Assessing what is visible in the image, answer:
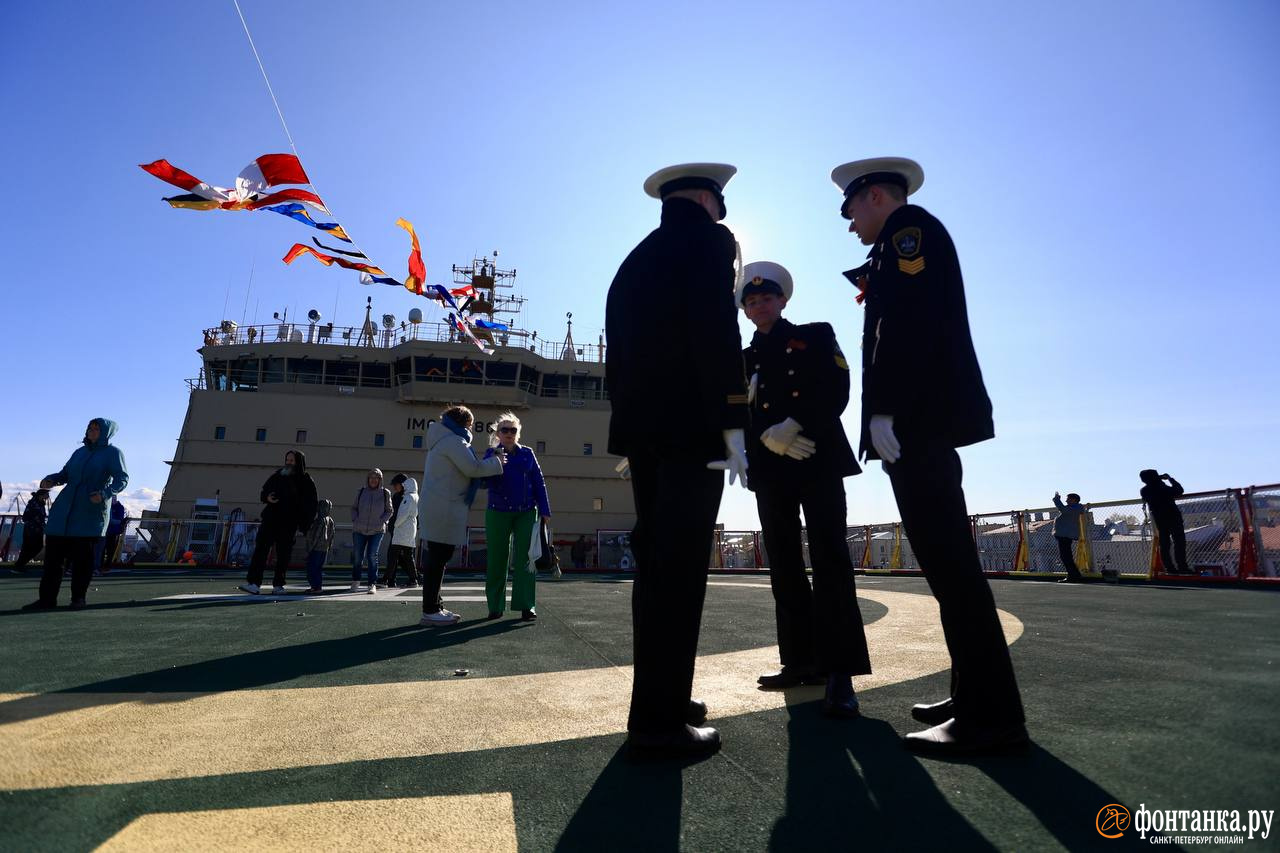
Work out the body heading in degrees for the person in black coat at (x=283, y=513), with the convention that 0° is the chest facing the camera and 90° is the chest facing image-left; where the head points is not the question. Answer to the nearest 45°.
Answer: approximately 45°

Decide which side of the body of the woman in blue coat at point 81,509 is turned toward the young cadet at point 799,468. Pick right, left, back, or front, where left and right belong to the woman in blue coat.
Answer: left

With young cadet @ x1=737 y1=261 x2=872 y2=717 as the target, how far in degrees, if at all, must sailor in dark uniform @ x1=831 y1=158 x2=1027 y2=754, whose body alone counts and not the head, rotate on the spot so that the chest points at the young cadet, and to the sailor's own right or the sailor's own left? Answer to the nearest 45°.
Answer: approximately 45° to the sailor's own right

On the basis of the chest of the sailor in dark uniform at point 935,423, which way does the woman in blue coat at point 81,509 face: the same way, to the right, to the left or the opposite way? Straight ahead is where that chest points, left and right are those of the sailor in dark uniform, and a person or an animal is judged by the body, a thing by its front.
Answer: to the left

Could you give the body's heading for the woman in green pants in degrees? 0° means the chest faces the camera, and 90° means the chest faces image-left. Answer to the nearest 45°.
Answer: approximately 0°

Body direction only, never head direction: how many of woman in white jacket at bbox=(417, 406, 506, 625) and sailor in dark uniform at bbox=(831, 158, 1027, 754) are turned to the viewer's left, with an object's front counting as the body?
1

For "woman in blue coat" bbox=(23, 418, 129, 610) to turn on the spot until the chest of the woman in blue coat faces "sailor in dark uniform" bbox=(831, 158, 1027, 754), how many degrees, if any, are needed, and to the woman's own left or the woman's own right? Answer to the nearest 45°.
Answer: approximately 45° to the woman's own left

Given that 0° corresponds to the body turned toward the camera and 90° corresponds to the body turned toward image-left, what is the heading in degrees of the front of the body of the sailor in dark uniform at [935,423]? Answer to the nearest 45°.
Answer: approximately 90°

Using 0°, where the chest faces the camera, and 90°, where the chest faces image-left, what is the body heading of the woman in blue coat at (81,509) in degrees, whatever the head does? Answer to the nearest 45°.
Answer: approximately 45°

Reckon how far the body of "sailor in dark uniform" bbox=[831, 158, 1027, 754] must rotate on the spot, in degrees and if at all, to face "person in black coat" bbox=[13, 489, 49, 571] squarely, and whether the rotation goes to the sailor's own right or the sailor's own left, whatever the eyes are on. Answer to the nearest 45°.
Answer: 0° — they already face them
